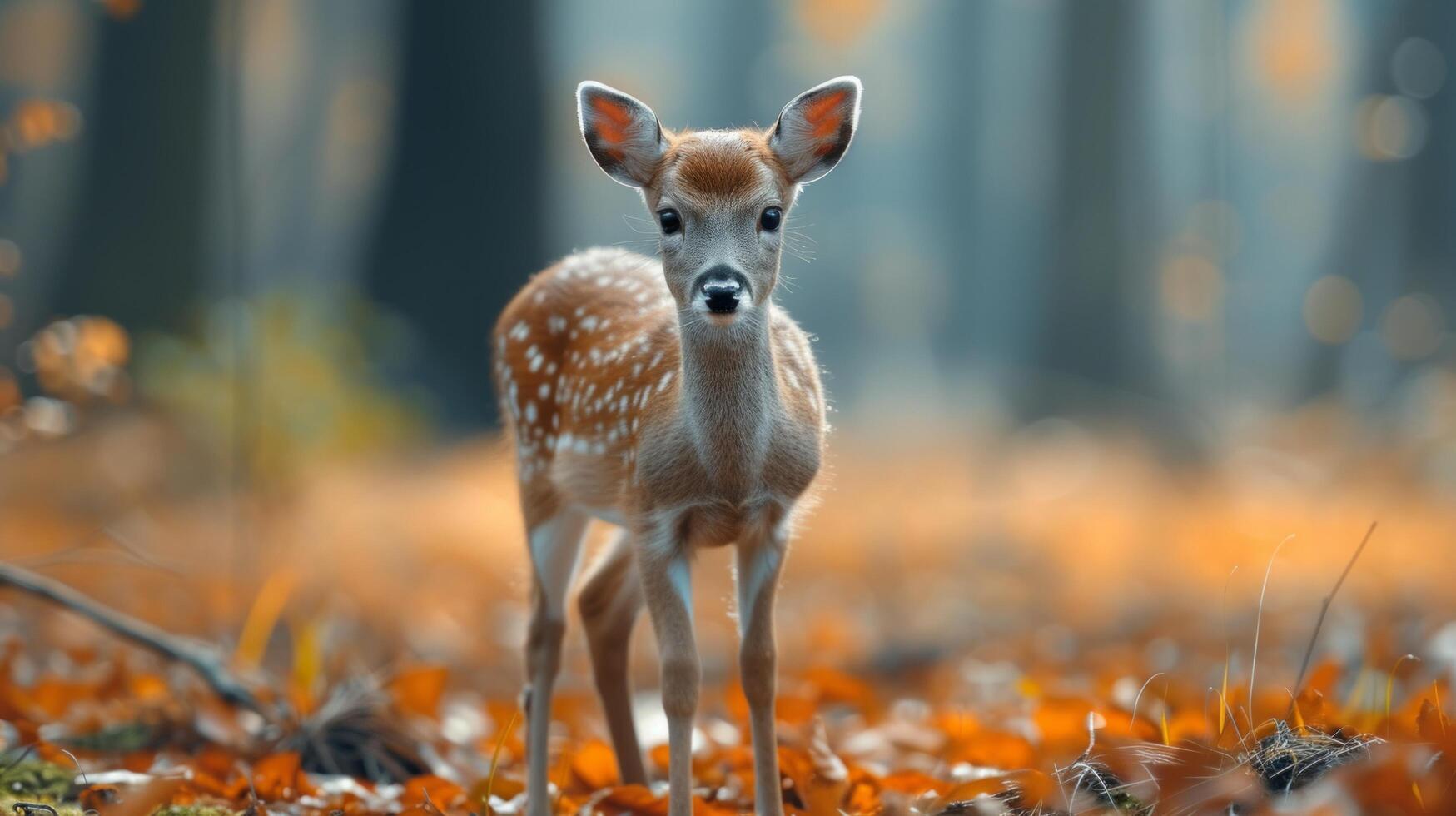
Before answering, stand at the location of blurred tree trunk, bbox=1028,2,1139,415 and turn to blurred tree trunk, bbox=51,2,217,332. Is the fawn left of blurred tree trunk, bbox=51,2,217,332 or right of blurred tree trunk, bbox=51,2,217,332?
left

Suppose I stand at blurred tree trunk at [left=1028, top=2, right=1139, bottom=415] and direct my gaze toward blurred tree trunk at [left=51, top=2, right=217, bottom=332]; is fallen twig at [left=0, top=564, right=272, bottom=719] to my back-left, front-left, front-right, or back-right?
front-left

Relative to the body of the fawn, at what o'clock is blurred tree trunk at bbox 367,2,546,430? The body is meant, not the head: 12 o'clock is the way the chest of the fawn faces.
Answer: The blurred tree trunk is roughly at 7 o'clock from the fawn.

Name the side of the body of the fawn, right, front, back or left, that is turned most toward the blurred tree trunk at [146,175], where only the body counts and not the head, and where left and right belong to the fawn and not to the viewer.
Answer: back

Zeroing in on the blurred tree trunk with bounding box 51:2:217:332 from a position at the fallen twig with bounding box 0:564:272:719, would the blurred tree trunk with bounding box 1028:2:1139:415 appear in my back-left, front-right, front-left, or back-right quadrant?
front-right

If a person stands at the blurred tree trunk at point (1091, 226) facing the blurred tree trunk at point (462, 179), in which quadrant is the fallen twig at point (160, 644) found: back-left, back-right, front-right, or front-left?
front-left
